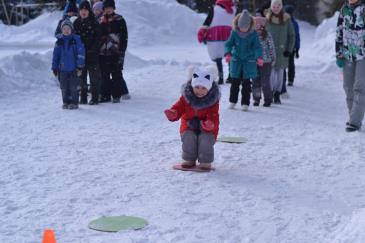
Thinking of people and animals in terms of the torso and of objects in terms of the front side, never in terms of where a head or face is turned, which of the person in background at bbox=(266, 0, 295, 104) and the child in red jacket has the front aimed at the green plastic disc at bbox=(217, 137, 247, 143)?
the person in background

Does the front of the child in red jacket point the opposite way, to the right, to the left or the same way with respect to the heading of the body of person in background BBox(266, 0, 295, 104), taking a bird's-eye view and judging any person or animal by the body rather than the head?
the same way

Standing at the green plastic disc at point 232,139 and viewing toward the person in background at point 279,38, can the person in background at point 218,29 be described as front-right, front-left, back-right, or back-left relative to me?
front-left

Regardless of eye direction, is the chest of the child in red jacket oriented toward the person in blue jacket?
no

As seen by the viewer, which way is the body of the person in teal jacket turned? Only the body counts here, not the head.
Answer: toward the camera

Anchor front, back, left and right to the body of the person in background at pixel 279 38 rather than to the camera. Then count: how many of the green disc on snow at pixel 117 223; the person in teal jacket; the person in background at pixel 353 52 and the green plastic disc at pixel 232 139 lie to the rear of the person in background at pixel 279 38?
0

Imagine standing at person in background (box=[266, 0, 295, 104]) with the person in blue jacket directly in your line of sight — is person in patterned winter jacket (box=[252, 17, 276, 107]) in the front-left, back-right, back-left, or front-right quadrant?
front-left

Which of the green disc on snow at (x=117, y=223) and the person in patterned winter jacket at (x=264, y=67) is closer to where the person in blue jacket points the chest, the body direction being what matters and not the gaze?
the green disc on snow

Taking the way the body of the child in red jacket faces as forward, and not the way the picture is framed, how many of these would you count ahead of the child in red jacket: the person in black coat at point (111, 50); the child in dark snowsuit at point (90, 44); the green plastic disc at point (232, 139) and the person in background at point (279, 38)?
0

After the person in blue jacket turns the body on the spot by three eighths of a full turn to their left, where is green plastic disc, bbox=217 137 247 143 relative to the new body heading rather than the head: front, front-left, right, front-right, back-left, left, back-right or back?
right

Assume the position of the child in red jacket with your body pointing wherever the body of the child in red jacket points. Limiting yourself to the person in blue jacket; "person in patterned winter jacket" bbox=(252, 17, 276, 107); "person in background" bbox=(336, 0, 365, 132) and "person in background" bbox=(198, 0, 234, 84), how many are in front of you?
0

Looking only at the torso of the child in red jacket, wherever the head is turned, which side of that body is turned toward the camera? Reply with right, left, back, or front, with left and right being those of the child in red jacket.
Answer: front

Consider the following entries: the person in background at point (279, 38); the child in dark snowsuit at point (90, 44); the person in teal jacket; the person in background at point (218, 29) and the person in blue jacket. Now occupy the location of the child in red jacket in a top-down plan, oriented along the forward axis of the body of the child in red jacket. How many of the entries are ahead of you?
0

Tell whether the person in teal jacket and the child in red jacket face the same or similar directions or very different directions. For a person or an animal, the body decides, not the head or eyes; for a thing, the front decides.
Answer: same or similar directions

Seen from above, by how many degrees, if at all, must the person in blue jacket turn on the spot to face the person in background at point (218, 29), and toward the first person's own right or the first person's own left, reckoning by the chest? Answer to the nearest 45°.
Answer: approximately 135° to the first person's own left

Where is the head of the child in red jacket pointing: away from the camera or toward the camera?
toward the camera

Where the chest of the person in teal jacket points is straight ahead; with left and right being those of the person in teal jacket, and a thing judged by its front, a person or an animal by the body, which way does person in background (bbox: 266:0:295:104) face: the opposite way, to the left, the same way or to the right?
the same way
